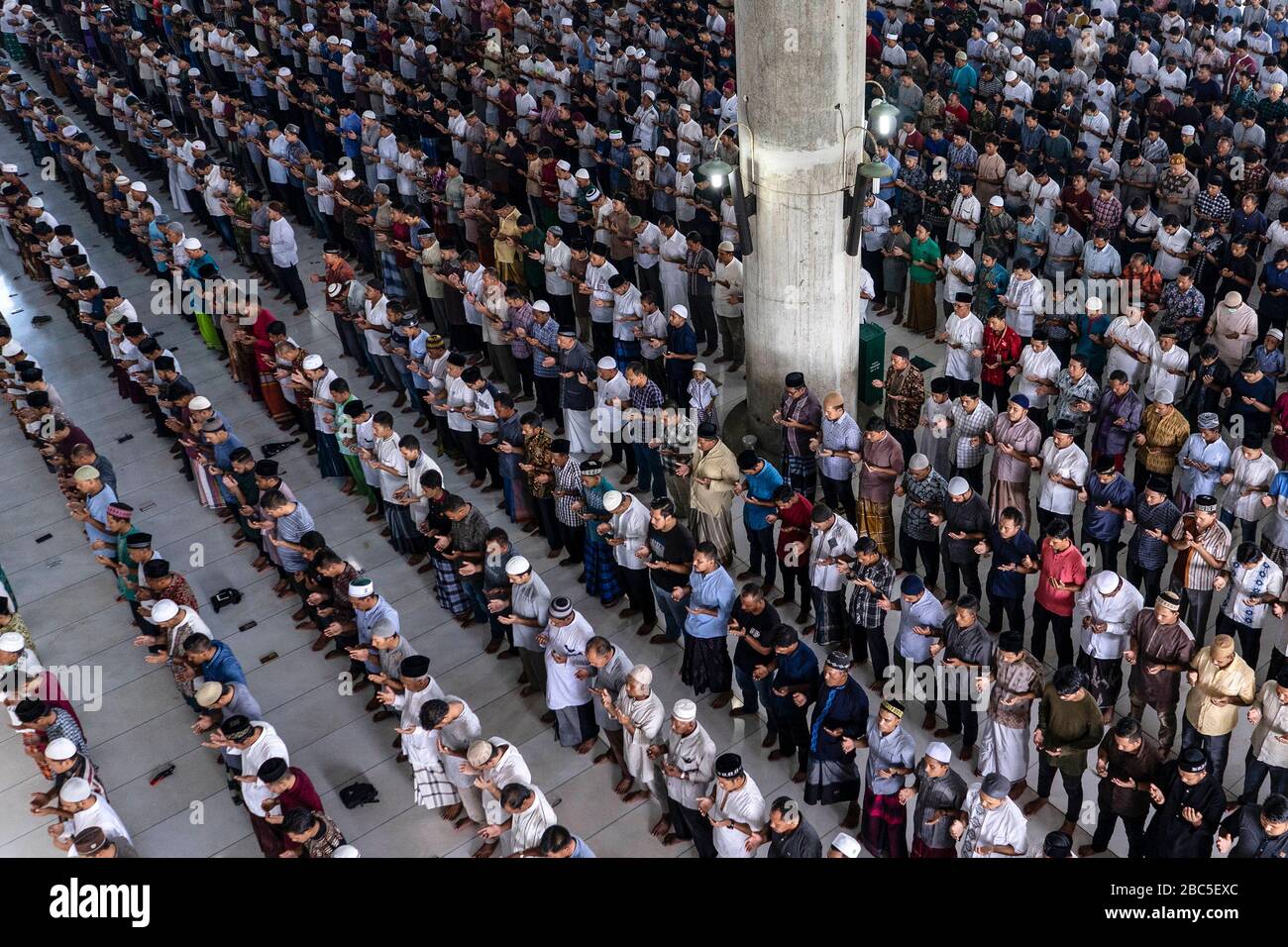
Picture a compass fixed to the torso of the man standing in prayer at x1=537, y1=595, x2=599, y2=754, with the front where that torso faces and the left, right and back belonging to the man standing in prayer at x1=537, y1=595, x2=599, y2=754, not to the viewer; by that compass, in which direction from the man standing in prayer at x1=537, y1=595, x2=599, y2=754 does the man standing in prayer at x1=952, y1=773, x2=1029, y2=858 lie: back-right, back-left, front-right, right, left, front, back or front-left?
left

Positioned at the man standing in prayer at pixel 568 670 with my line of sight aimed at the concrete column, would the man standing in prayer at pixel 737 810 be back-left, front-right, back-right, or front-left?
back-right

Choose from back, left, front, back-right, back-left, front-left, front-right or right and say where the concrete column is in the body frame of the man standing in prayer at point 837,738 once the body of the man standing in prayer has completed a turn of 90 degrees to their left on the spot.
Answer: back-left

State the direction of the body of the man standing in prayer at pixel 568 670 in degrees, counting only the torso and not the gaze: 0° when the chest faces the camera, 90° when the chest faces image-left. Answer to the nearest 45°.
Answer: approximately 45°

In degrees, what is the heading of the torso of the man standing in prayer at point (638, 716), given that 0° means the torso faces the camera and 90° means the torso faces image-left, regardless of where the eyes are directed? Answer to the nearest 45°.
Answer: approximately 45°

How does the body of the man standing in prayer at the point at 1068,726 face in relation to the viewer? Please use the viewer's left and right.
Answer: facing the viewer and to the left of the viewer

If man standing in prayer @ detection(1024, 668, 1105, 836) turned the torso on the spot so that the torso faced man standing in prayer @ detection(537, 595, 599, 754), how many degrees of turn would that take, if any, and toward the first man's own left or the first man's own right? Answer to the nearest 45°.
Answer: approximately 45° to the first man's own right

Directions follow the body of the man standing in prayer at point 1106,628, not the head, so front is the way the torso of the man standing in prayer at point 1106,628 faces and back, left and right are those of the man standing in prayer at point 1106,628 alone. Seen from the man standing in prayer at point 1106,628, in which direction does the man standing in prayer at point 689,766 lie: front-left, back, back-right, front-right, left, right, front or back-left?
front

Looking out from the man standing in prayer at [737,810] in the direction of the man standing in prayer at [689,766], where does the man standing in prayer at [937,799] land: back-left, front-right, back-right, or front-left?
back-right

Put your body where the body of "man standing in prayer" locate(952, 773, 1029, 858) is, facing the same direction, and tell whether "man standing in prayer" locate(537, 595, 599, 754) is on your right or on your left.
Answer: on your right

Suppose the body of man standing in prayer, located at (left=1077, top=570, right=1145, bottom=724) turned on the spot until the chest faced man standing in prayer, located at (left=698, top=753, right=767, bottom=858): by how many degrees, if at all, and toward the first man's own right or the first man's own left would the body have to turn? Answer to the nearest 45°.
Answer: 0° — they already face them

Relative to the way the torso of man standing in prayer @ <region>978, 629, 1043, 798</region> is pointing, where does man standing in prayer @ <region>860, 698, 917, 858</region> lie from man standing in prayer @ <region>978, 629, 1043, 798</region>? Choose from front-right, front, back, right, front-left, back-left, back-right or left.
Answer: front
